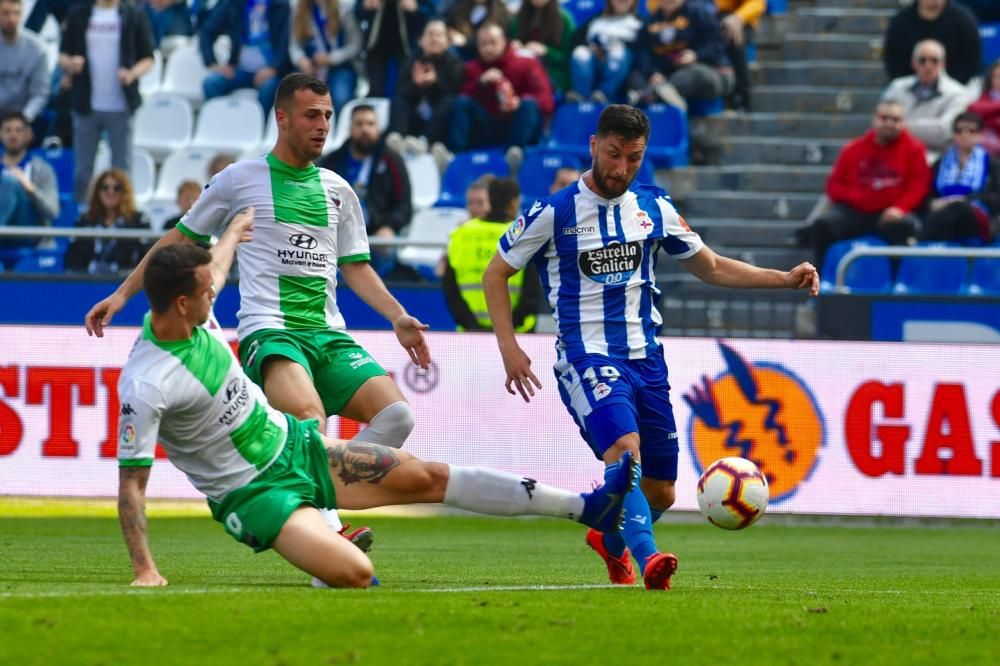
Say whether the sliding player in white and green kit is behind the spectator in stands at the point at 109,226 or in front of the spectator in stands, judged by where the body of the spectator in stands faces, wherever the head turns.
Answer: in front

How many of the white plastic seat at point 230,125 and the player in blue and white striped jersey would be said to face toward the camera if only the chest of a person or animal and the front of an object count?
2

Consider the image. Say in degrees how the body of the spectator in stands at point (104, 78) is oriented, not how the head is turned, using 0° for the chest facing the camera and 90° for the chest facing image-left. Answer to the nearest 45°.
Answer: approximately 0°

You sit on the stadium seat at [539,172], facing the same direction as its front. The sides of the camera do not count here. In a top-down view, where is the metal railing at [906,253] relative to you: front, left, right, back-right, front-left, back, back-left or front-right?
front-left

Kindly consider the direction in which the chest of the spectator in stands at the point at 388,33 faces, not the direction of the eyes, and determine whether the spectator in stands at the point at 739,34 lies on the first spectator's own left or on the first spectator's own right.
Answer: on the first spectator's own left

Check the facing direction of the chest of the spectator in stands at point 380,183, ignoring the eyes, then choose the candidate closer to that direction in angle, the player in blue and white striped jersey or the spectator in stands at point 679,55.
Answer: the player in blue and white striped jersey

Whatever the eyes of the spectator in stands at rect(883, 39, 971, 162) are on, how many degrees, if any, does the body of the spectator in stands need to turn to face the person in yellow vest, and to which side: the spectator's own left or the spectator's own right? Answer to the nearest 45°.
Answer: approximately 45° to the spectator's own right
